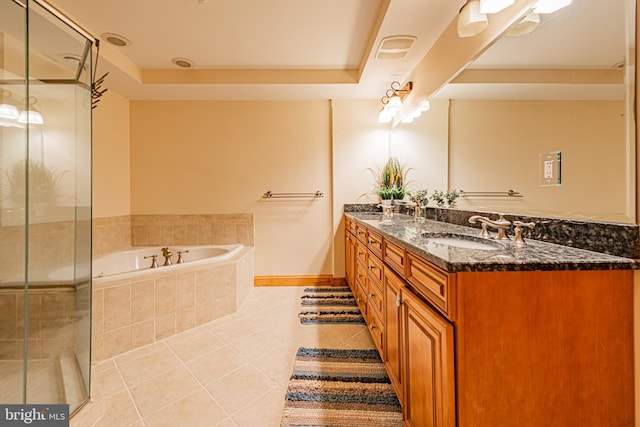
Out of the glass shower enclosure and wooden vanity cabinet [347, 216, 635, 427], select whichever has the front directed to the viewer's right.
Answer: the glass shower enclosure

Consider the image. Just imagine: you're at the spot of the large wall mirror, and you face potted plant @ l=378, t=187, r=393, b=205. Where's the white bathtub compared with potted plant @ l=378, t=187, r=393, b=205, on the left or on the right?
left

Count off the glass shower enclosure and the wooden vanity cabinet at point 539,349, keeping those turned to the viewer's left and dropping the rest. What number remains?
1

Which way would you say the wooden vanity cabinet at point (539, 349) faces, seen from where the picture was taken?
facing to the left of the viewer

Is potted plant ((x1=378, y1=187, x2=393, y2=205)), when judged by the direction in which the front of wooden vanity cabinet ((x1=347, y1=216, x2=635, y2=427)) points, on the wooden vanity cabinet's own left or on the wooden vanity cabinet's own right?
on the wooden vanity cabinet's own right

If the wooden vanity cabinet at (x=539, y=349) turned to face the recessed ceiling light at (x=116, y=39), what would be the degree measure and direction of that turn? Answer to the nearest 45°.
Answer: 0° — it already faces it

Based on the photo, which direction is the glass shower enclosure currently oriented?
to the viewer's right
